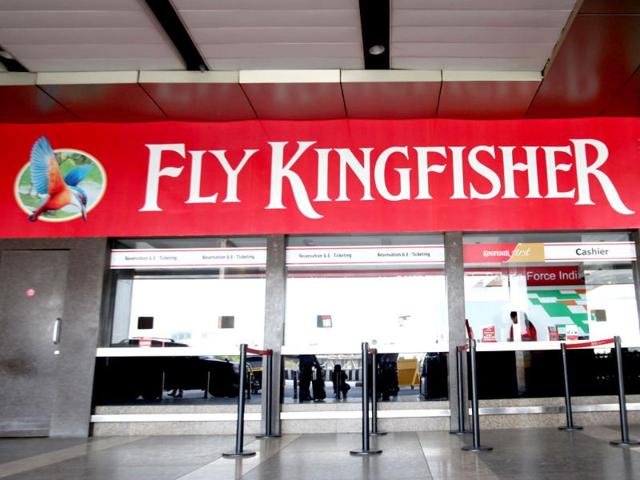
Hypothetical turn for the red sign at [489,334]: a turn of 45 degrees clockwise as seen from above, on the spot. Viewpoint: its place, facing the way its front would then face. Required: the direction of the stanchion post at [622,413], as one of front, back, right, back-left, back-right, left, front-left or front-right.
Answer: left

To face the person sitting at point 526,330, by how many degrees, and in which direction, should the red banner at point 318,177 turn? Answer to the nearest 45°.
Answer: approximately 90° to its left

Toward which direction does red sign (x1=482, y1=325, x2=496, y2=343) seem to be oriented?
toward the camera

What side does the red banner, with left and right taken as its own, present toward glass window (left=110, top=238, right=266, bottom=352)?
right

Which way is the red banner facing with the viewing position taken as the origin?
facing the viewer

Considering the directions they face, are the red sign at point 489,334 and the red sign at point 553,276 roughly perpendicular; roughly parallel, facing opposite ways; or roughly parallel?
roughly parallel

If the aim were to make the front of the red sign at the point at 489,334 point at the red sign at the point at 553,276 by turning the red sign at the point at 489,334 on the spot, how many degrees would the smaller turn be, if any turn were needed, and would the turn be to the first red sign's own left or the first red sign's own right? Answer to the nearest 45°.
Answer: approximately 90° to the first red sign's own left

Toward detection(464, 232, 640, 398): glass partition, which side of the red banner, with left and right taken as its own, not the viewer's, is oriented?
left

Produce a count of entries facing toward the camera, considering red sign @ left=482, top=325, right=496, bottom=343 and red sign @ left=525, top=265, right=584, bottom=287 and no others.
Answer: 2

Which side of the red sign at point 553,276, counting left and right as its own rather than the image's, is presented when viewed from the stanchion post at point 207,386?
right

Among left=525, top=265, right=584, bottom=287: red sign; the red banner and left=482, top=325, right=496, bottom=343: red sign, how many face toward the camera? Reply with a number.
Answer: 3

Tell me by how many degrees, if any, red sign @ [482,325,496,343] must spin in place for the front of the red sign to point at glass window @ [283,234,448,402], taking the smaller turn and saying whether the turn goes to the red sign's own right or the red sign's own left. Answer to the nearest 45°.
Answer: approximately 90° to the red sign's own right
